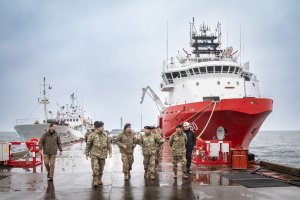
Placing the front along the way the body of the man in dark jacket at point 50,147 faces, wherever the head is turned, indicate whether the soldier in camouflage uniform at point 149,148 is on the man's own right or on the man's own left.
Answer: on the man's own left

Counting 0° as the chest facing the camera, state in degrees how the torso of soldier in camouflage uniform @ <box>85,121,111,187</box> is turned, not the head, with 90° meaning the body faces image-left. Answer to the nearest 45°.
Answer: approximately 0°

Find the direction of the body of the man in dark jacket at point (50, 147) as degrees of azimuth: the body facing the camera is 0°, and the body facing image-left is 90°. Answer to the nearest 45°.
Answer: approximately 0°

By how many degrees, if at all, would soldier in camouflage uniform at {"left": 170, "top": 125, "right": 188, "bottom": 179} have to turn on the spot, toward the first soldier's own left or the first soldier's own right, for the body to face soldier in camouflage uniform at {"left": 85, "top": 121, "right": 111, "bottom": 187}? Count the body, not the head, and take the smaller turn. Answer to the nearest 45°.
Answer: approximately 45° to the first soldier's own right

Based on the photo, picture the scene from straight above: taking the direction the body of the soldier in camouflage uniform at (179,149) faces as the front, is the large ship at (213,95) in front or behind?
behind
